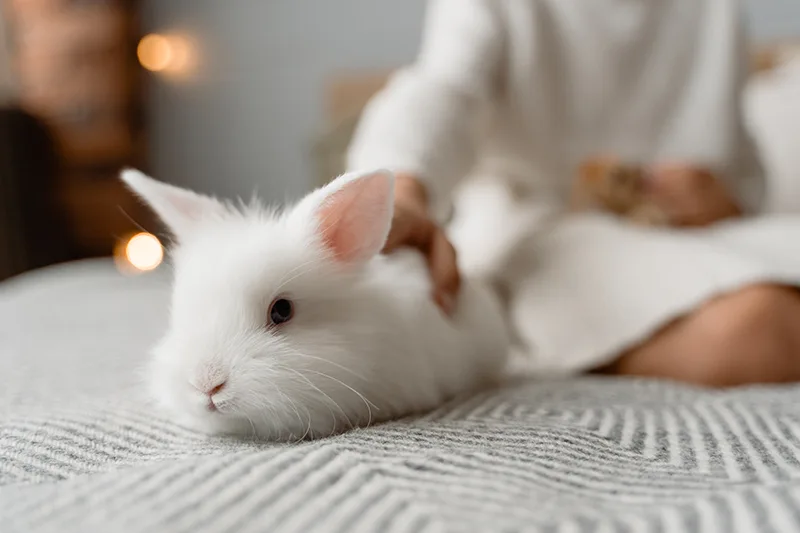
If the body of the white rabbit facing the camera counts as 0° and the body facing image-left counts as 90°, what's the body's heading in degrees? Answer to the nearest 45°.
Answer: approximately 45°

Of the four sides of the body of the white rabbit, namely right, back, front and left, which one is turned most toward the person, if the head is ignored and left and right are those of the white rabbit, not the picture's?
back
